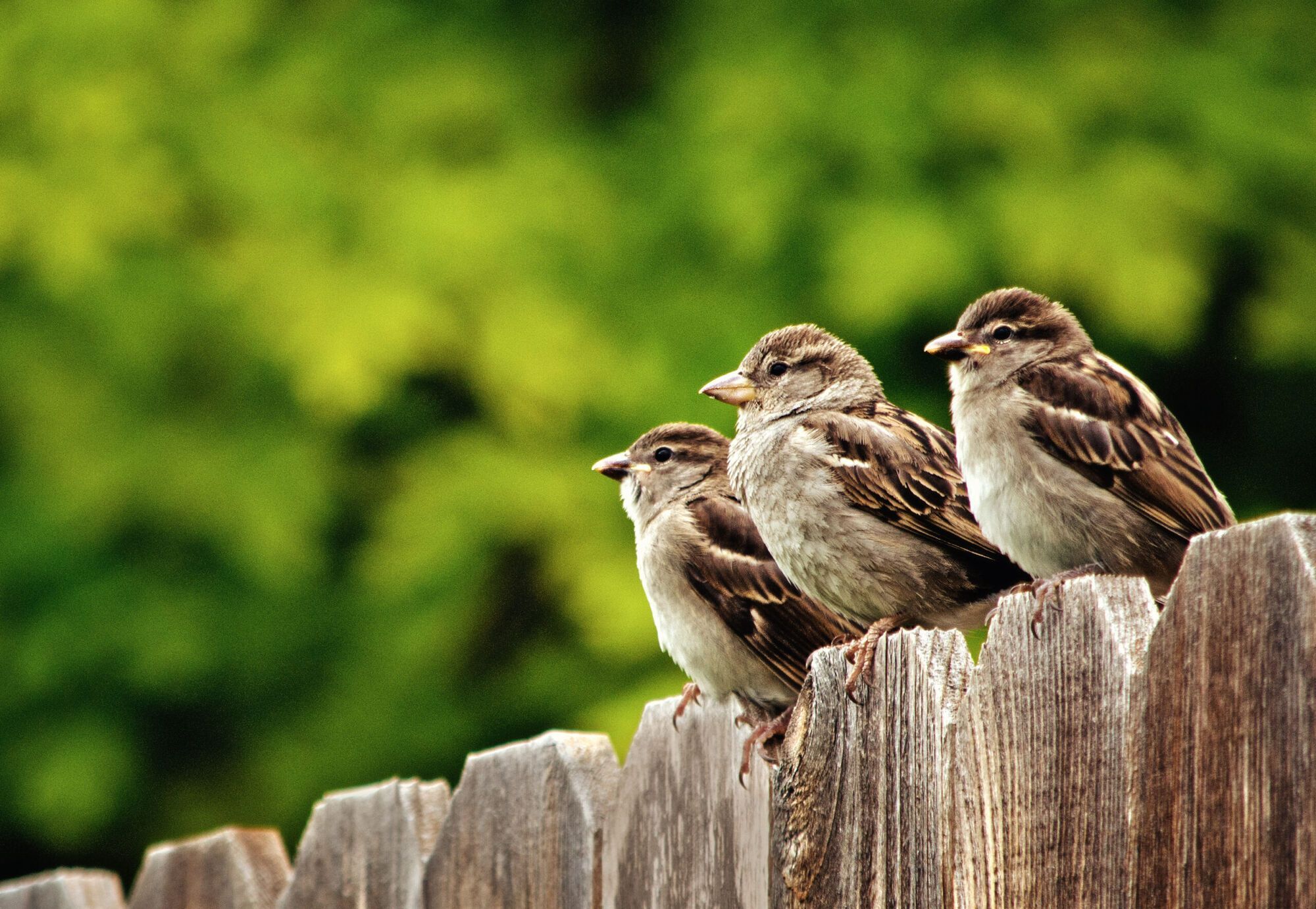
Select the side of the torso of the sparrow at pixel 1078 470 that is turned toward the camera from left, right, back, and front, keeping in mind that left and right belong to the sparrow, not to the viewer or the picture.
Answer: left

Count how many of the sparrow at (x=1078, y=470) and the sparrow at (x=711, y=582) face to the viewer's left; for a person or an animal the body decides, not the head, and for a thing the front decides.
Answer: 2

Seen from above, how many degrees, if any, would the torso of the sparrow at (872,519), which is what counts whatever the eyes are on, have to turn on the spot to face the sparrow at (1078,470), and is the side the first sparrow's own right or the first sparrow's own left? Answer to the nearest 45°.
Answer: approximately 135° to the first sparrow's own left

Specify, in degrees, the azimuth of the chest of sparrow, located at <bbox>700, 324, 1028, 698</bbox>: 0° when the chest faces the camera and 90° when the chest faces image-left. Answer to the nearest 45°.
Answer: approximately 90°

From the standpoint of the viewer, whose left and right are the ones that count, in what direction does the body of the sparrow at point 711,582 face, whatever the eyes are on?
facing to the left of the viewer

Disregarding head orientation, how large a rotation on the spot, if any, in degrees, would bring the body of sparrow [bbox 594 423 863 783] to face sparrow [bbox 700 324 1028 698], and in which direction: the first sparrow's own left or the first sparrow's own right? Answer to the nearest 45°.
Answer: approximately 135° to the first sparrow's own left

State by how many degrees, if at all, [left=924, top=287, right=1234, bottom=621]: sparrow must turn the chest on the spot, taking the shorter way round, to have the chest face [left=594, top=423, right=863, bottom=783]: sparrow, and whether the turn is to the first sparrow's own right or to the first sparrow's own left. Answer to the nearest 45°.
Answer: approximately 45° to the first sparrow's own right
